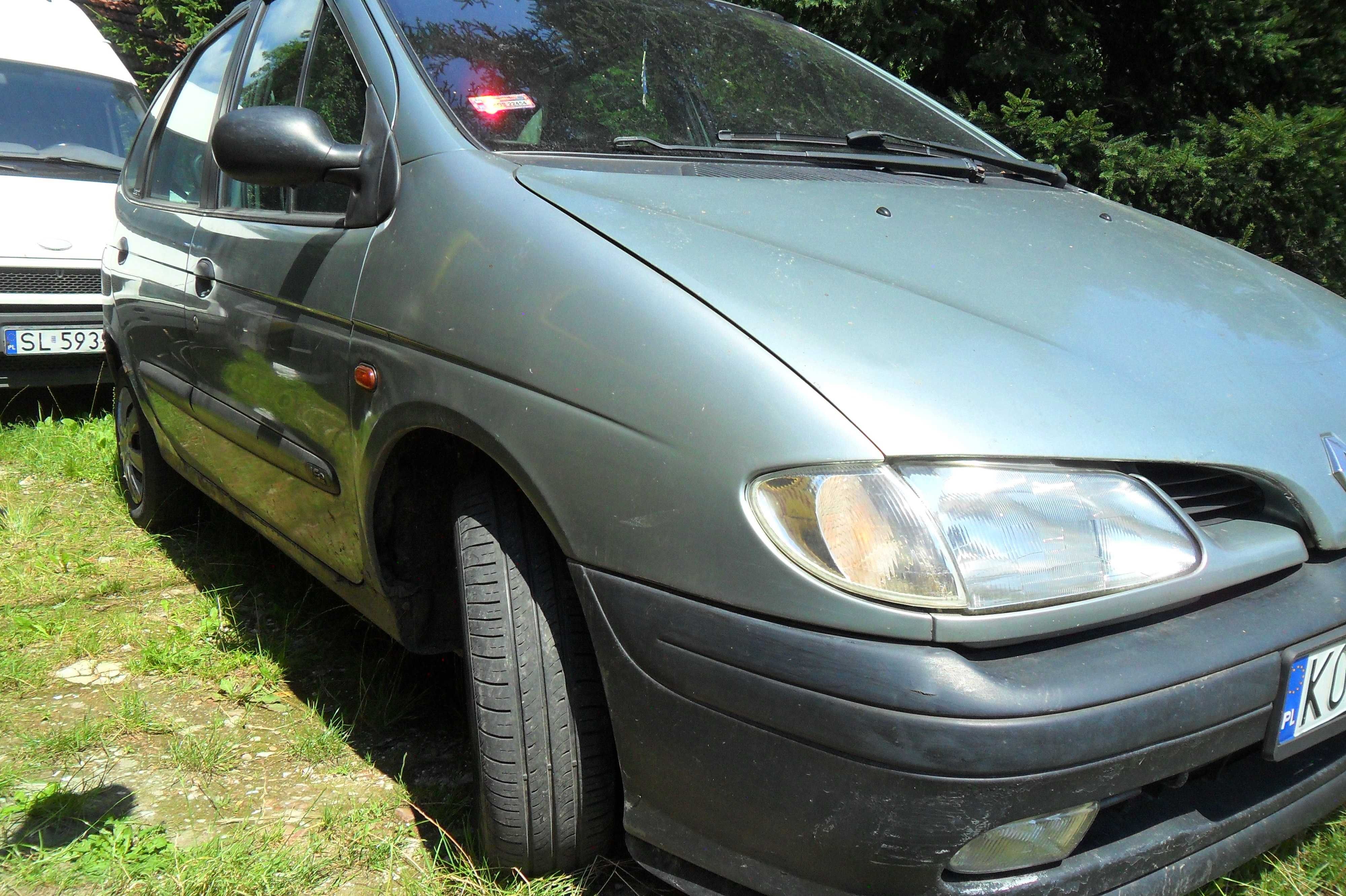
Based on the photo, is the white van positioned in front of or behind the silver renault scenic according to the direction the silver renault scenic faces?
behind

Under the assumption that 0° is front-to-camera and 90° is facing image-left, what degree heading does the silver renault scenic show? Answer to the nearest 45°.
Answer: approximately 315°
